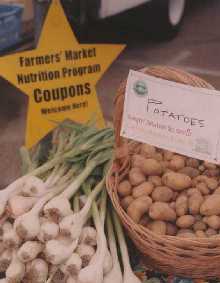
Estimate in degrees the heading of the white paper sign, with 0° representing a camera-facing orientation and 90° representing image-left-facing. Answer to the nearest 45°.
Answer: approximately 0°

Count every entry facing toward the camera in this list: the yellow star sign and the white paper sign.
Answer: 2

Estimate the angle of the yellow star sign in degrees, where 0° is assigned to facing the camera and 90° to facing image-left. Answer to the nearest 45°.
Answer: approximately 0°
